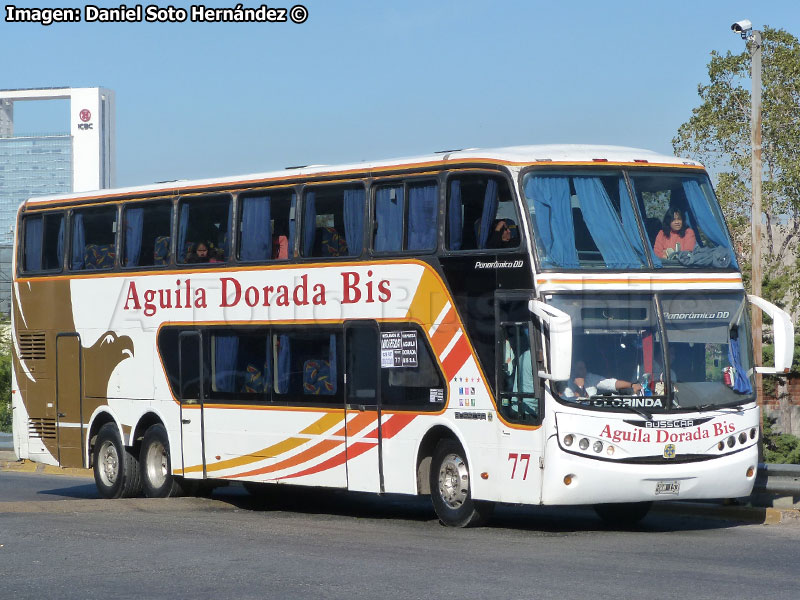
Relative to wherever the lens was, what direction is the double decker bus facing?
facing the viewer and to the right of the viewer

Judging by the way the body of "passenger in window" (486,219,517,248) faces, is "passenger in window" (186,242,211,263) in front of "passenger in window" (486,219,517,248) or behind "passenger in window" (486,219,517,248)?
behind

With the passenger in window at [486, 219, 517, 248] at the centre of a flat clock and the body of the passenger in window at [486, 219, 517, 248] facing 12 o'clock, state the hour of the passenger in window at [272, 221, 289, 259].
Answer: the passenger in window at [272, 221, 289, 259] is roughly at 6 o'clock from the passenger in window at [486, 219, 517, 248].

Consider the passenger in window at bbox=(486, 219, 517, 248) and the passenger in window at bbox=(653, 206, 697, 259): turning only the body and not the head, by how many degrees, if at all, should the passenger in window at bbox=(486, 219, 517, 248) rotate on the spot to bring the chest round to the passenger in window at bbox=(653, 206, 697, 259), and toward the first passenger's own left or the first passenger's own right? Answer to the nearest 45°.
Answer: approximately 45° to the first passenger's own left

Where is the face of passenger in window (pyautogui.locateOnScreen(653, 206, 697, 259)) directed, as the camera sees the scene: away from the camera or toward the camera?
toward the camera
